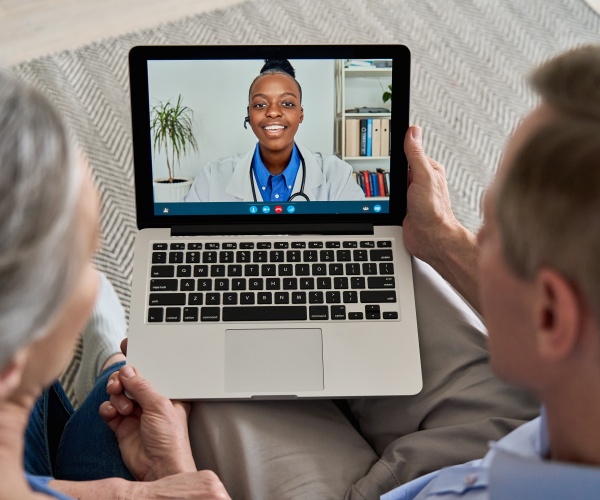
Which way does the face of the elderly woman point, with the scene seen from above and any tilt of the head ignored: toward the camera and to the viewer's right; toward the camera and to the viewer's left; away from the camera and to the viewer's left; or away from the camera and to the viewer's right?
away from the camera and to the viewer's right

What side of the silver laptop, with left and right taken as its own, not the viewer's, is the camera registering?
front

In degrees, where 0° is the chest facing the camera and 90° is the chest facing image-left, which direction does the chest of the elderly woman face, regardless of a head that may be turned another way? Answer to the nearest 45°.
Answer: approximately 225°
